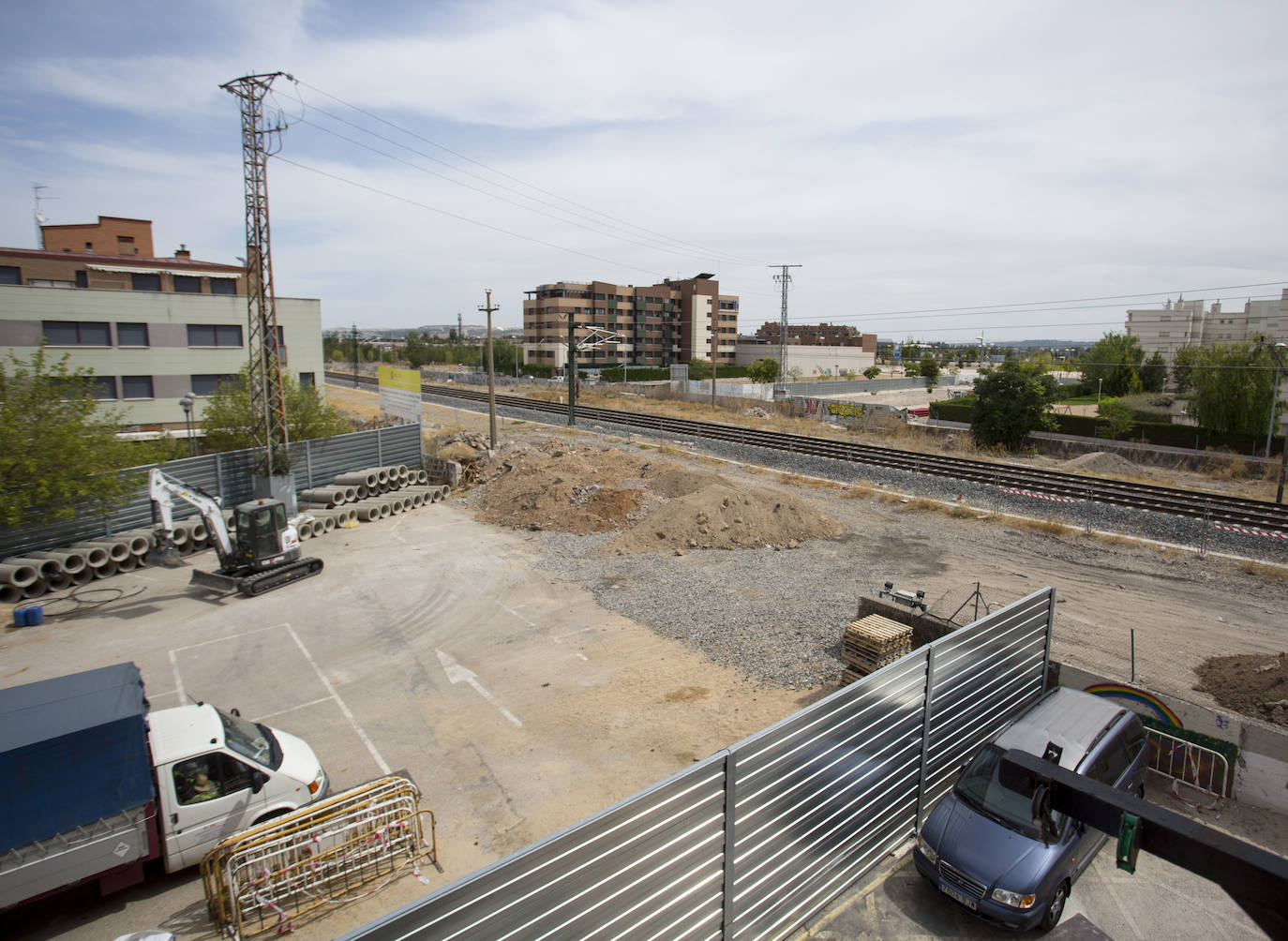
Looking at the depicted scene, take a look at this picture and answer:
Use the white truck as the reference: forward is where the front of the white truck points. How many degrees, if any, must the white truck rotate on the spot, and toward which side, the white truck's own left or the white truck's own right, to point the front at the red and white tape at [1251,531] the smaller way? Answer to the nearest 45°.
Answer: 0° — it already faces it

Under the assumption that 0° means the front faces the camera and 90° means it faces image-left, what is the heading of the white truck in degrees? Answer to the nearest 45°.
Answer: approximately 270°

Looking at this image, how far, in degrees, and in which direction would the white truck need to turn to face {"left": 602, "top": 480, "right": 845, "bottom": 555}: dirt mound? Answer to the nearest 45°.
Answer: approximately 45° to its left

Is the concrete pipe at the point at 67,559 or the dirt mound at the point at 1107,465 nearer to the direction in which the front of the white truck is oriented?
the dirt mound

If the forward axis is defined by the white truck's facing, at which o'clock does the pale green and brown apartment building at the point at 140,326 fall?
The pale green and brown apartment building is roughly at 9 o'clock from the white truck.

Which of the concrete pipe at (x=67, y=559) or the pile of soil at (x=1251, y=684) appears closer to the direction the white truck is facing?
the pile of soil

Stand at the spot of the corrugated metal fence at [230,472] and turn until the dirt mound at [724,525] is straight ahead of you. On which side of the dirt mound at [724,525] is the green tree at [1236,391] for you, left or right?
left

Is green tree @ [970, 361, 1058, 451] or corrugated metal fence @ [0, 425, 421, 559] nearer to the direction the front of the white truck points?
the green tree

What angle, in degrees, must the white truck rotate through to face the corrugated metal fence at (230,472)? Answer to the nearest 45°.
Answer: approximately 90° to its left

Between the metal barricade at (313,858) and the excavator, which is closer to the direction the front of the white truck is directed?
the metal barricade

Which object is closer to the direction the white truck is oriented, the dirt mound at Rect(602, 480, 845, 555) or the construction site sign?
the dirt mound

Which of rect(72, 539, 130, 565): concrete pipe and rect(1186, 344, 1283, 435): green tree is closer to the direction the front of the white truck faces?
the green tree

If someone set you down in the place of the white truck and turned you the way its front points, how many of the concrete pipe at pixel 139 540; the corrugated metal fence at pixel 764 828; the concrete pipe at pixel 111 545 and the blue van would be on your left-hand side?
2

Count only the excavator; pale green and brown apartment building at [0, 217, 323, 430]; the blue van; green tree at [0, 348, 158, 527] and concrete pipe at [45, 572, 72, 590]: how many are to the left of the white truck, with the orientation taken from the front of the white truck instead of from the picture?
4

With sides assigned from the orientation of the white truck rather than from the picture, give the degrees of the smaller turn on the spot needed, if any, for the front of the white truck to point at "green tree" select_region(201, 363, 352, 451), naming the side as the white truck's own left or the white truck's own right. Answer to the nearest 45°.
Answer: approximately 90° to the white truck's own left
